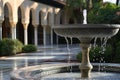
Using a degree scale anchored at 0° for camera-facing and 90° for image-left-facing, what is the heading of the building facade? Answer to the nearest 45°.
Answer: approximately 315°

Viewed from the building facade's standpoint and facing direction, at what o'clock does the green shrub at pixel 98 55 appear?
The green shrub is roughly at 1 o'clock from the building facade.

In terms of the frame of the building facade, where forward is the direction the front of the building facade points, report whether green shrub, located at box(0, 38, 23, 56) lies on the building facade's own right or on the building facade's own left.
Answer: on the building facade's own right

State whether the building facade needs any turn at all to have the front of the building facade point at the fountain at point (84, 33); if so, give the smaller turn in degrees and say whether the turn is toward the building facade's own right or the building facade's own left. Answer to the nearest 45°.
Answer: approximately 45° to the building facade's own right
